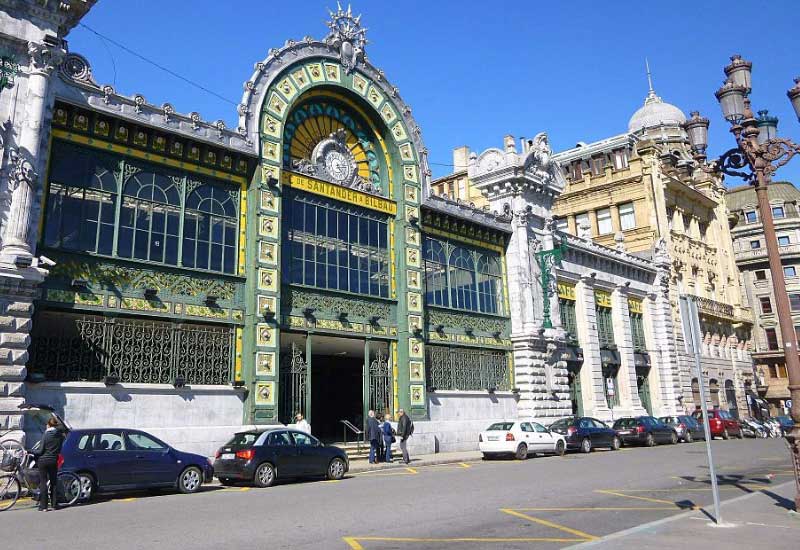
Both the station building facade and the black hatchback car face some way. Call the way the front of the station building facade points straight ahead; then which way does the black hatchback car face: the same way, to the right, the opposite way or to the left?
to the left

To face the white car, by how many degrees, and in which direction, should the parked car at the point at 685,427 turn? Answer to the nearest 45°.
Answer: approximately 180°

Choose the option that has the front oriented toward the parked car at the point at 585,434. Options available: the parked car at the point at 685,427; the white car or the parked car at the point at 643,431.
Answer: the white car

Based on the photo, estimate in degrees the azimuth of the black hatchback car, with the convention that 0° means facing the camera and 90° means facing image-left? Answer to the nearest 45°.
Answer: approximately 225°

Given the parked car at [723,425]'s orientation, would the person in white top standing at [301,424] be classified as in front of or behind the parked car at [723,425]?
behind

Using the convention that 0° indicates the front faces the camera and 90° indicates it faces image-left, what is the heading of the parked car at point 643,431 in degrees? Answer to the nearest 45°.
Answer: approximately 225°

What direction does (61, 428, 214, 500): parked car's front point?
to the viewer's right

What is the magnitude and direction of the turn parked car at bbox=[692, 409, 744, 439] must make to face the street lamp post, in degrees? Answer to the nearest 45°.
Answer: approximately 135° to its right

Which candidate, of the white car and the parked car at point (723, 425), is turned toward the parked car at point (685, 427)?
the white car

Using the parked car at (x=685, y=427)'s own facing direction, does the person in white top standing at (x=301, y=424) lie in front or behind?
behind
